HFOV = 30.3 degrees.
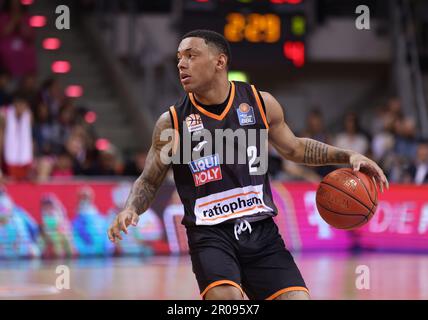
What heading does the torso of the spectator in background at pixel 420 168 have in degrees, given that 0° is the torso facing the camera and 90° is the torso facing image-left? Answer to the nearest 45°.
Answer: approximately 0°

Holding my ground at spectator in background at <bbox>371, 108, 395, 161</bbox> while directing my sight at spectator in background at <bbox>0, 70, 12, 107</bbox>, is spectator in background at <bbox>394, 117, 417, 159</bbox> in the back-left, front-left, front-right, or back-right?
back-left

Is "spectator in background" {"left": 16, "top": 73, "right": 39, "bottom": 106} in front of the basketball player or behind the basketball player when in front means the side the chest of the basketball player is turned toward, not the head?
behind

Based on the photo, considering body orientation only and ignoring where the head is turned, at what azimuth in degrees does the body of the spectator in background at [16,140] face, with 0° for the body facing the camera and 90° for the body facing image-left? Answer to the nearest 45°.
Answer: approximately 0°

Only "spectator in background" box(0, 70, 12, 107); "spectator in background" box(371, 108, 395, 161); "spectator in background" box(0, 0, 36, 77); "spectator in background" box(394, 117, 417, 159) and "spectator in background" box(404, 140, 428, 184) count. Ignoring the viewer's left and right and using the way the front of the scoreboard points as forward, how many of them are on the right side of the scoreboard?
2

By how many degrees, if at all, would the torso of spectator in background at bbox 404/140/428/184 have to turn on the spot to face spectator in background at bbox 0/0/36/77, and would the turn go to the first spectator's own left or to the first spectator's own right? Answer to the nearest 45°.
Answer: approximately 90° to the first spectator's own right

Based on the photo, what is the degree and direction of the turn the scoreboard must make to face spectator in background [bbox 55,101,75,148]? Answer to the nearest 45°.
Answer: approximately 90° to its right

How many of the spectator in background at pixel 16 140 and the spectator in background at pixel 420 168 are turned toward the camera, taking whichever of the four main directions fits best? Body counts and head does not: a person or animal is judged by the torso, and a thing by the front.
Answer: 2

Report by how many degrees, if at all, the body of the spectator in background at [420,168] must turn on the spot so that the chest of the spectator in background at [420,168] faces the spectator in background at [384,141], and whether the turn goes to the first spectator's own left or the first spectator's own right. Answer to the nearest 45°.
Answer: approximately 135° to the first spectator's own right
